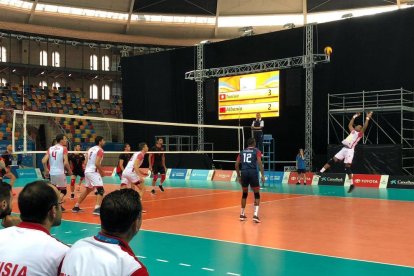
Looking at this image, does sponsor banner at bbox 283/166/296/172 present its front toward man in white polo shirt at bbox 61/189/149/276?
yes

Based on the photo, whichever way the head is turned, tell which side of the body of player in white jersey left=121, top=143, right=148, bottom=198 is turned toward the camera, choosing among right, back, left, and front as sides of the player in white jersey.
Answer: right

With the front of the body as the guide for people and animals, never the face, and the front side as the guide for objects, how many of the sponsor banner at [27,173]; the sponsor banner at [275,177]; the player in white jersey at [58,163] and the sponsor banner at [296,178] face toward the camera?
3

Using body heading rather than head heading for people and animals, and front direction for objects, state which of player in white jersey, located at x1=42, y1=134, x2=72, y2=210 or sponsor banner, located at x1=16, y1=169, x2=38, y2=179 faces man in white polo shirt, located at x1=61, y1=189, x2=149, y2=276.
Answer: the sponsor banner

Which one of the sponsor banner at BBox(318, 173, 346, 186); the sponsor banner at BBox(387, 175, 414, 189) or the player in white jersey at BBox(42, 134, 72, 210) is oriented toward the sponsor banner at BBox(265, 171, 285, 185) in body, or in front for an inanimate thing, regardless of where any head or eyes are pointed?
the player in white jersey

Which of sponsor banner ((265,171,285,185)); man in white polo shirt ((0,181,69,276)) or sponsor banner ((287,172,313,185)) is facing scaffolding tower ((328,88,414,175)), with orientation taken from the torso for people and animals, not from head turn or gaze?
the man in white polo shirt

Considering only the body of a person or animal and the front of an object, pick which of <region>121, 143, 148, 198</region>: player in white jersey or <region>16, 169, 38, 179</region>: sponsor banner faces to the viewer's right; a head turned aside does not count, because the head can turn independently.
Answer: the player in white jersey

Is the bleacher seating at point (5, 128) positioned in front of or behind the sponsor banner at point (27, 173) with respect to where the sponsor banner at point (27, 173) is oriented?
behind

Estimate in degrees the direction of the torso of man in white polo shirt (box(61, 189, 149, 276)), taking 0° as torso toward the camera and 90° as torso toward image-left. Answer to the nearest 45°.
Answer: approximately 225°

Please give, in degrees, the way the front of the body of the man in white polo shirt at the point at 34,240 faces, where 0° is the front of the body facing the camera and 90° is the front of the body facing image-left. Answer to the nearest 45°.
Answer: approximately 225°
